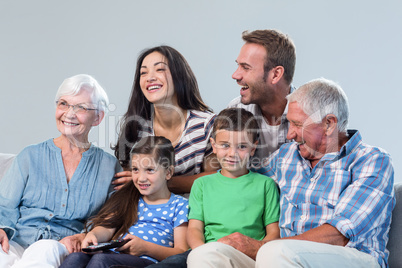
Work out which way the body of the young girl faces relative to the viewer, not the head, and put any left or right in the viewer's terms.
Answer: facing the viewer and to the left of the viewer

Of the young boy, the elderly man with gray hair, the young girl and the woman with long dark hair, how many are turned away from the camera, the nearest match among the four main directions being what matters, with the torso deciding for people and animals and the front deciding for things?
0

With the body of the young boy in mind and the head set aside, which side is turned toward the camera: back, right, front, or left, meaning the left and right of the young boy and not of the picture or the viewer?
front

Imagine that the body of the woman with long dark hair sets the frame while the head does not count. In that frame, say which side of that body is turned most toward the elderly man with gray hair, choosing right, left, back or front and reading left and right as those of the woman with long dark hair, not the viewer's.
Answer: left

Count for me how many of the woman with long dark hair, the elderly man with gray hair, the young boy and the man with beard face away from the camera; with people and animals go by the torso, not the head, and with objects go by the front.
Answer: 0

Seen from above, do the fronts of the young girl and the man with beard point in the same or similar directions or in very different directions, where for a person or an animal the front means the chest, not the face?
same or similar directions

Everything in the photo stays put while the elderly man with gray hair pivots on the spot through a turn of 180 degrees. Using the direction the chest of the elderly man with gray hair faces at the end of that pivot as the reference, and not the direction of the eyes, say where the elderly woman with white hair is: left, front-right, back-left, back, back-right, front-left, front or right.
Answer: back-left

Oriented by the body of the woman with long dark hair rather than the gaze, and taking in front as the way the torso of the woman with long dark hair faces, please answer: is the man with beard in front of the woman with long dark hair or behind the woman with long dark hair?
behind

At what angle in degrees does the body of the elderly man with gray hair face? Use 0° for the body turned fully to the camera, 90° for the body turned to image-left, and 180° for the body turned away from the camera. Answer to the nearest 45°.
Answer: approximately 45°

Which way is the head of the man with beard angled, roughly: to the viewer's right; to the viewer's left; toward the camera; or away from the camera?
to the viewer's left

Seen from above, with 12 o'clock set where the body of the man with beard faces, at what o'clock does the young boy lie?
The young boy is roughly at 11 o'clock from the man with beard.

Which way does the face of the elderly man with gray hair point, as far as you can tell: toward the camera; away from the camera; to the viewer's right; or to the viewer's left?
to the viewer's left

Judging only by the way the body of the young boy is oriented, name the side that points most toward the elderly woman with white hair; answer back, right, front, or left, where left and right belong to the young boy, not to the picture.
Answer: right
